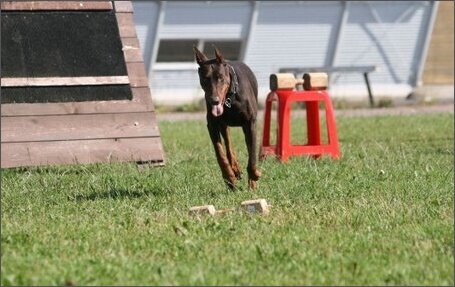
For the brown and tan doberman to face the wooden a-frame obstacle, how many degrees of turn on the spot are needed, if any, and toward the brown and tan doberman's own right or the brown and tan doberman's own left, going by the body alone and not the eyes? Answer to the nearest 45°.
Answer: approximately 135° to the brown and tan doberman's own right

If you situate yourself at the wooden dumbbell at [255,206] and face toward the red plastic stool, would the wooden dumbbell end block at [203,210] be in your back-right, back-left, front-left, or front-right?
back-left

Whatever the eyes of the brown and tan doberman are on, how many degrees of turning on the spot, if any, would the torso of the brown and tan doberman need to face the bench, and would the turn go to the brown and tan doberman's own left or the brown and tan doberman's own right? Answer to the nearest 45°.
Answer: approximately 180°

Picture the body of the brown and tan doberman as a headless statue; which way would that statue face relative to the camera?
toward the camera
